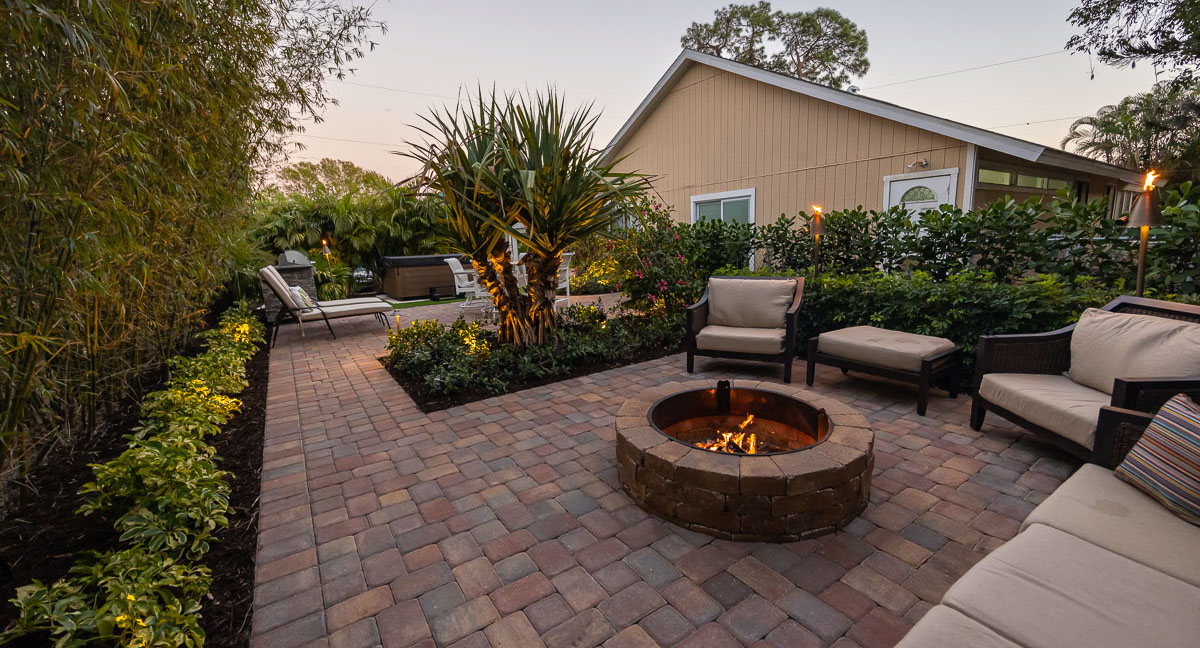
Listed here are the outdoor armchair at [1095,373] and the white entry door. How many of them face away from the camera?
0

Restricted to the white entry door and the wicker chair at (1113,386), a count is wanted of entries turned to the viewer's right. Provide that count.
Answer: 0

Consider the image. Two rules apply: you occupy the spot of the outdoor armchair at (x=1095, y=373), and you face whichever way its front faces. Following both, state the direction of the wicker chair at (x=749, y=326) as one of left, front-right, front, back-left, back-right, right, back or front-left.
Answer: front-right

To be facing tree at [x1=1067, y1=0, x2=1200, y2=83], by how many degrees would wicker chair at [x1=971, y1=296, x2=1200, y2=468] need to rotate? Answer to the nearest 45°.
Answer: approximately 135° to its right

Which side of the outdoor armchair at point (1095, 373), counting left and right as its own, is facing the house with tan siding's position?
right

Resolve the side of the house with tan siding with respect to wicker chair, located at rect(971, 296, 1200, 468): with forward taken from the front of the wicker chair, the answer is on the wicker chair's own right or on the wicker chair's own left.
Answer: on the wicker chair's own right

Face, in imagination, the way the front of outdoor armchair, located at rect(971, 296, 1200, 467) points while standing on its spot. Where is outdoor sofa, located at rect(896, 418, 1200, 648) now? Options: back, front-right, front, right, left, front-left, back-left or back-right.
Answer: front-left

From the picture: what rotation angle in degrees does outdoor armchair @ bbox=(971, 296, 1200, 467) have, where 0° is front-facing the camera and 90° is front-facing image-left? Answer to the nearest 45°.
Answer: approximately 45°

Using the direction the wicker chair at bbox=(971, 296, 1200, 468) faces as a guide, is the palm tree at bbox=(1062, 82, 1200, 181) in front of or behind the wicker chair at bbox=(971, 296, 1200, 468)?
behind

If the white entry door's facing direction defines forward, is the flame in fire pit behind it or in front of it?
in front

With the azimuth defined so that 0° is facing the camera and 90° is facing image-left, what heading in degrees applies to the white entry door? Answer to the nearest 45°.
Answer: approximately 45°

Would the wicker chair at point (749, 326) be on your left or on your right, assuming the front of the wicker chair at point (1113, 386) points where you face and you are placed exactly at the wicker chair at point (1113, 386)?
on your right

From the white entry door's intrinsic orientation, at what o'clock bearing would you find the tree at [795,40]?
The tree is roughly at 4 o'clock from the white entry door.

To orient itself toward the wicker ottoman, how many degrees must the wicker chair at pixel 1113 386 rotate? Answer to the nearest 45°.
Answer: approximately 45° to its right

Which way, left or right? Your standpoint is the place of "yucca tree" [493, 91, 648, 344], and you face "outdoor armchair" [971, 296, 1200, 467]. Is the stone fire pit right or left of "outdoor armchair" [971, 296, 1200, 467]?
right

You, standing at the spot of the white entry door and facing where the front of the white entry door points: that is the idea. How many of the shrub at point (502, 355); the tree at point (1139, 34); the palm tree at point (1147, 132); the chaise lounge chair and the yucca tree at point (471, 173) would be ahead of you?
3
